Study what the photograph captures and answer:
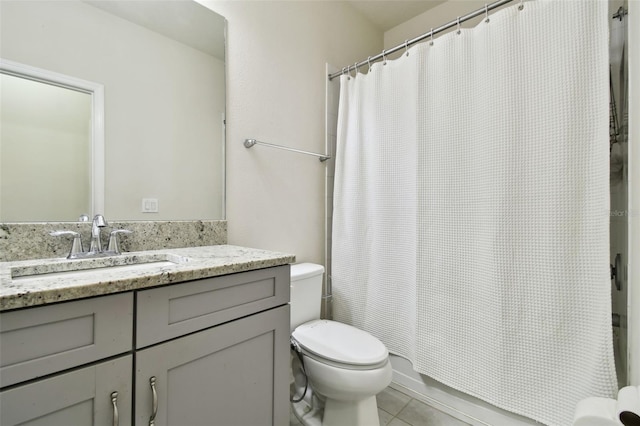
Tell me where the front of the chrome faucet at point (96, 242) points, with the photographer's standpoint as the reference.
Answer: facing the viewer and to the right of the viewer

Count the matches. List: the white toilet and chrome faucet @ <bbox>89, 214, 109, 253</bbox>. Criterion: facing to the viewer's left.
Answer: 0

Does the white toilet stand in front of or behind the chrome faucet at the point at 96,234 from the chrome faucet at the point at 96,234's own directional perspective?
in front

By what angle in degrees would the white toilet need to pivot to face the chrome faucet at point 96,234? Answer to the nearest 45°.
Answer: approximately 90° to its right

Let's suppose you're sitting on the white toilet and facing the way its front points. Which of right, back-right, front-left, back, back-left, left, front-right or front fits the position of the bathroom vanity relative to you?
right
